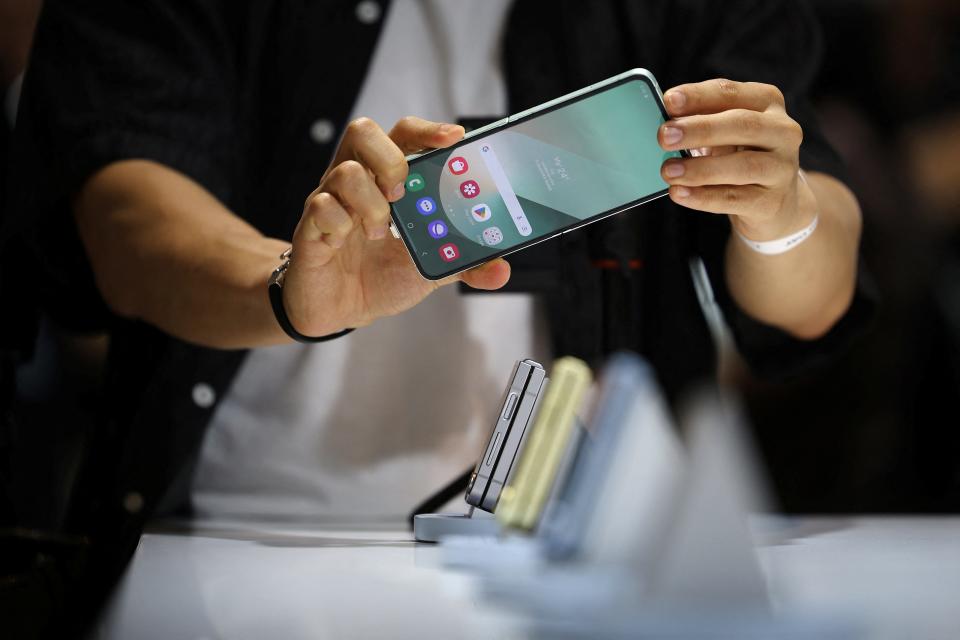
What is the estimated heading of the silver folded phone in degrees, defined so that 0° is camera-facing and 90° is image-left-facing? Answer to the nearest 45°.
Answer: approximately 90°

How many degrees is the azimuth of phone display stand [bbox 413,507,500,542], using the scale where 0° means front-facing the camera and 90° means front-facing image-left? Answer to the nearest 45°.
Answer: approximately 90°
